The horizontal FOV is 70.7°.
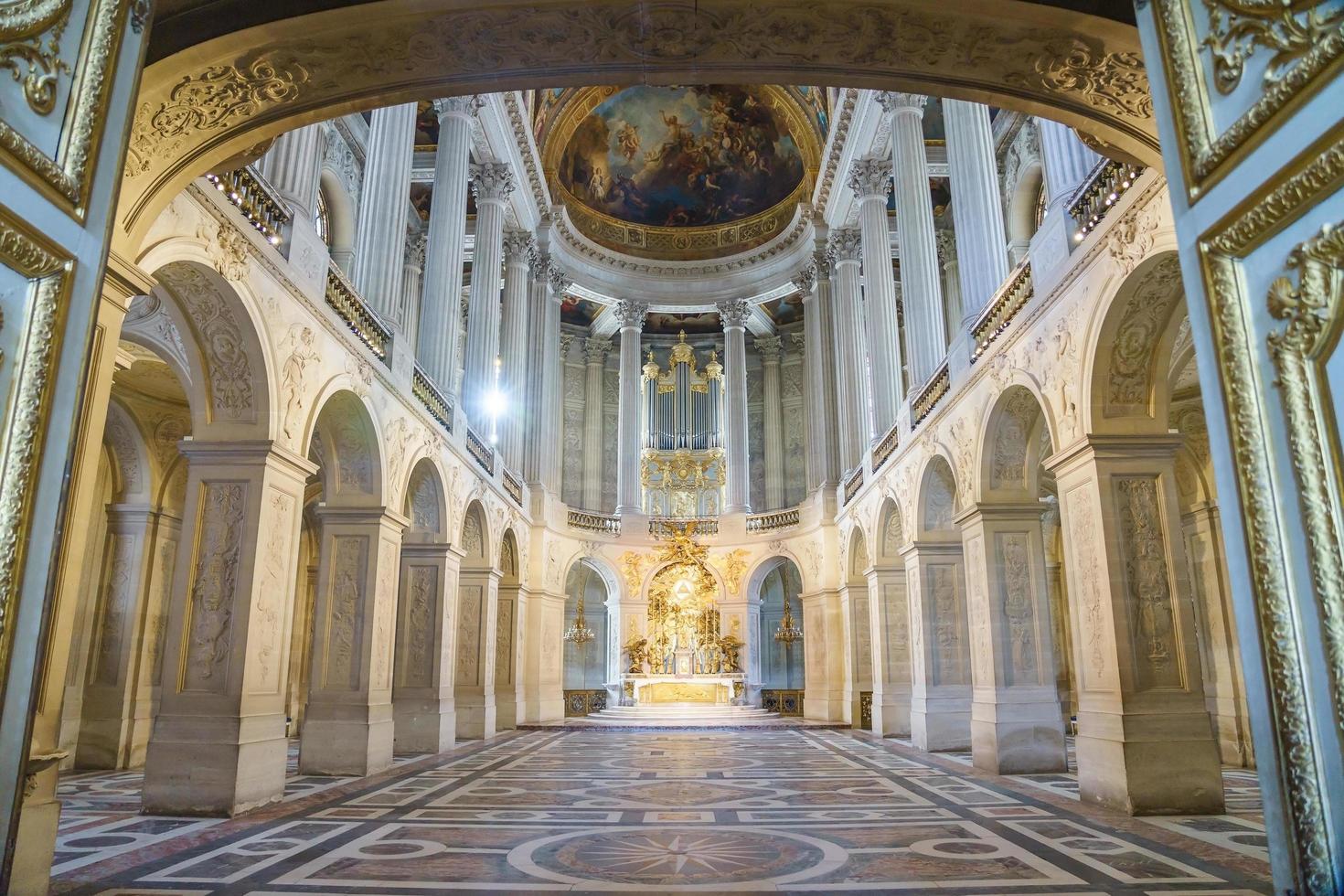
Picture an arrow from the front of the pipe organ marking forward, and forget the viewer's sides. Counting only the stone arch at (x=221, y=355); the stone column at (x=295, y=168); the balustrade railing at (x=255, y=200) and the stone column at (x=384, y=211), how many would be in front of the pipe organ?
4

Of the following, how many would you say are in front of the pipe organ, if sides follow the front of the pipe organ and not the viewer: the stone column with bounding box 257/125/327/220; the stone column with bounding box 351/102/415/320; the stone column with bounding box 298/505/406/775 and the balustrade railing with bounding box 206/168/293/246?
4

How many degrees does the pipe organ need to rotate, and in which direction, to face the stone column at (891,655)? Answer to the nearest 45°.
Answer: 0° — it already faces it

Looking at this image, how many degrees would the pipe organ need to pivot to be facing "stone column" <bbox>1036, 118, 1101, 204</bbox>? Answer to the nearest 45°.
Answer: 0° — it already faces it

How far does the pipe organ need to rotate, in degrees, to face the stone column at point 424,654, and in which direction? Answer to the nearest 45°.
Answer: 0° — it already faces it

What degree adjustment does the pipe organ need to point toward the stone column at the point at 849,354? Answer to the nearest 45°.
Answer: approximately 45° to its left

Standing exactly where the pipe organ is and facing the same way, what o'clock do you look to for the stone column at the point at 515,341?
The stone column is roughly at 1 o'clock from the pipe organ.

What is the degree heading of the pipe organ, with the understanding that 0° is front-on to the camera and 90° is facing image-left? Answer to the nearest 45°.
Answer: approximately 0°

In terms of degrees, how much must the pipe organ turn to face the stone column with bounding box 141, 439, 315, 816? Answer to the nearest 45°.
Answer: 0° — it already faces it

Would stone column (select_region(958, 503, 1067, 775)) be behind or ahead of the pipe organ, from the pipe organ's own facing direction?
ahead

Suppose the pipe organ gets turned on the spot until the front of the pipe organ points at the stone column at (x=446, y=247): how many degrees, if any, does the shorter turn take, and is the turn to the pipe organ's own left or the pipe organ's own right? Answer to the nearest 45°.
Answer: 0° — it already faces it

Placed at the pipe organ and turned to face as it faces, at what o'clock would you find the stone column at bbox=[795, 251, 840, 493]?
The stone column is roughly at 11 o'clock from the pipe organ.
